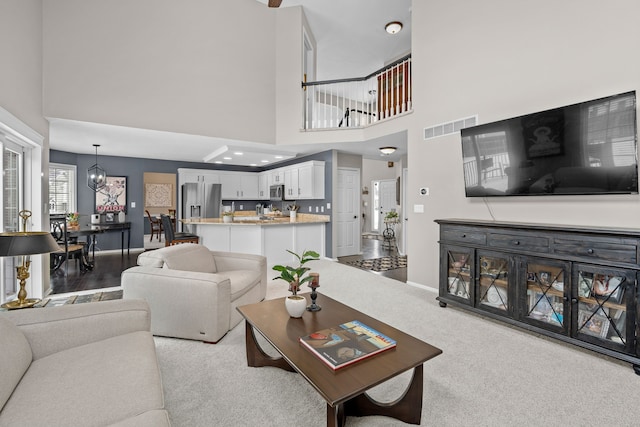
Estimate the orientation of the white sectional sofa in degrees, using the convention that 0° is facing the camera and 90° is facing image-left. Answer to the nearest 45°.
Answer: approximately 270°

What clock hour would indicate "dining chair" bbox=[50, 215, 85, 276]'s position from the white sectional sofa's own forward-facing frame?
The dining chair is roughly at 9 o'clock from the white sectional sofa.

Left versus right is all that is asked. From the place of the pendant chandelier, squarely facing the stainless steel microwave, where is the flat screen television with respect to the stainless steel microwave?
right

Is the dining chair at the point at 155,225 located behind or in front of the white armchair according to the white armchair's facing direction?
behind

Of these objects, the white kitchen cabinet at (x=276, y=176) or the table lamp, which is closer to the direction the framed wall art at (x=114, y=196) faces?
the table lamp

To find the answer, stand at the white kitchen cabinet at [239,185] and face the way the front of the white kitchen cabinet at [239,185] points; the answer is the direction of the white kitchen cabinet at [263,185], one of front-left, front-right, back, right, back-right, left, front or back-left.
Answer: left
